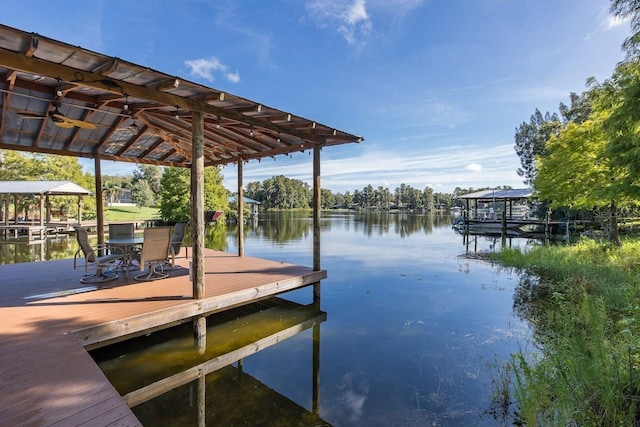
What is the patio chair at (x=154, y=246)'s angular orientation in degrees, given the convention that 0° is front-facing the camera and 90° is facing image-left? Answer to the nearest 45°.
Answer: approximately 135°

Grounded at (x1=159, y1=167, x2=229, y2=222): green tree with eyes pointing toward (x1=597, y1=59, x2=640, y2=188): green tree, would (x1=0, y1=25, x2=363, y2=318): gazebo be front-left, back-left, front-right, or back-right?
front-right

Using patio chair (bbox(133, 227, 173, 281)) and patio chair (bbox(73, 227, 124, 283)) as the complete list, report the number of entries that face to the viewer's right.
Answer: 1

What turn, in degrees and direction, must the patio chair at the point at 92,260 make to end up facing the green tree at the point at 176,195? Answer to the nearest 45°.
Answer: approximately 90° to its left

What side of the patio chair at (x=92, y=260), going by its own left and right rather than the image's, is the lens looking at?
right

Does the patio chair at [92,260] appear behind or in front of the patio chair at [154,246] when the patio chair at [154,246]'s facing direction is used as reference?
in front

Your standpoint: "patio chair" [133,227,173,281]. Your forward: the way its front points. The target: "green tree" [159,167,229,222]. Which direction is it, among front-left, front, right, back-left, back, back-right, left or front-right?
front-right

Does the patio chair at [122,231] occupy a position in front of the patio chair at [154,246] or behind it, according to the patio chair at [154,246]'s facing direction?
in front

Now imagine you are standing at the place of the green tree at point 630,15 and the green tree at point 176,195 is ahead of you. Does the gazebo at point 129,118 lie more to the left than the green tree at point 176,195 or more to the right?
left

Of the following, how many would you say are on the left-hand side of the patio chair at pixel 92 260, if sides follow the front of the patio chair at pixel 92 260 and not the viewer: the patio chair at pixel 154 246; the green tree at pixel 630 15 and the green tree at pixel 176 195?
1

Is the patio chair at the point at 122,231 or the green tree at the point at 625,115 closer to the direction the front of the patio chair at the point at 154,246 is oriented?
the patio chair

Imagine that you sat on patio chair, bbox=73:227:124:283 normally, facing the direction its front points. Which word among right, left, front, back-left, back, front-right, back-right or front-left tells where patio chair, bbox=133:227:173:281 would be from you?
front-right

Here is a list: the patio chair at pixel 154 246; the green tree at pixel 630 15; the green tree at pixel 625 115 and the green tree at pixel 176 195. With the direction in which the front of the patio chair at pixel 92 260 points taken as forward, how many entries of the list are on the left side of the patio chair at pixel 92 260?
1
